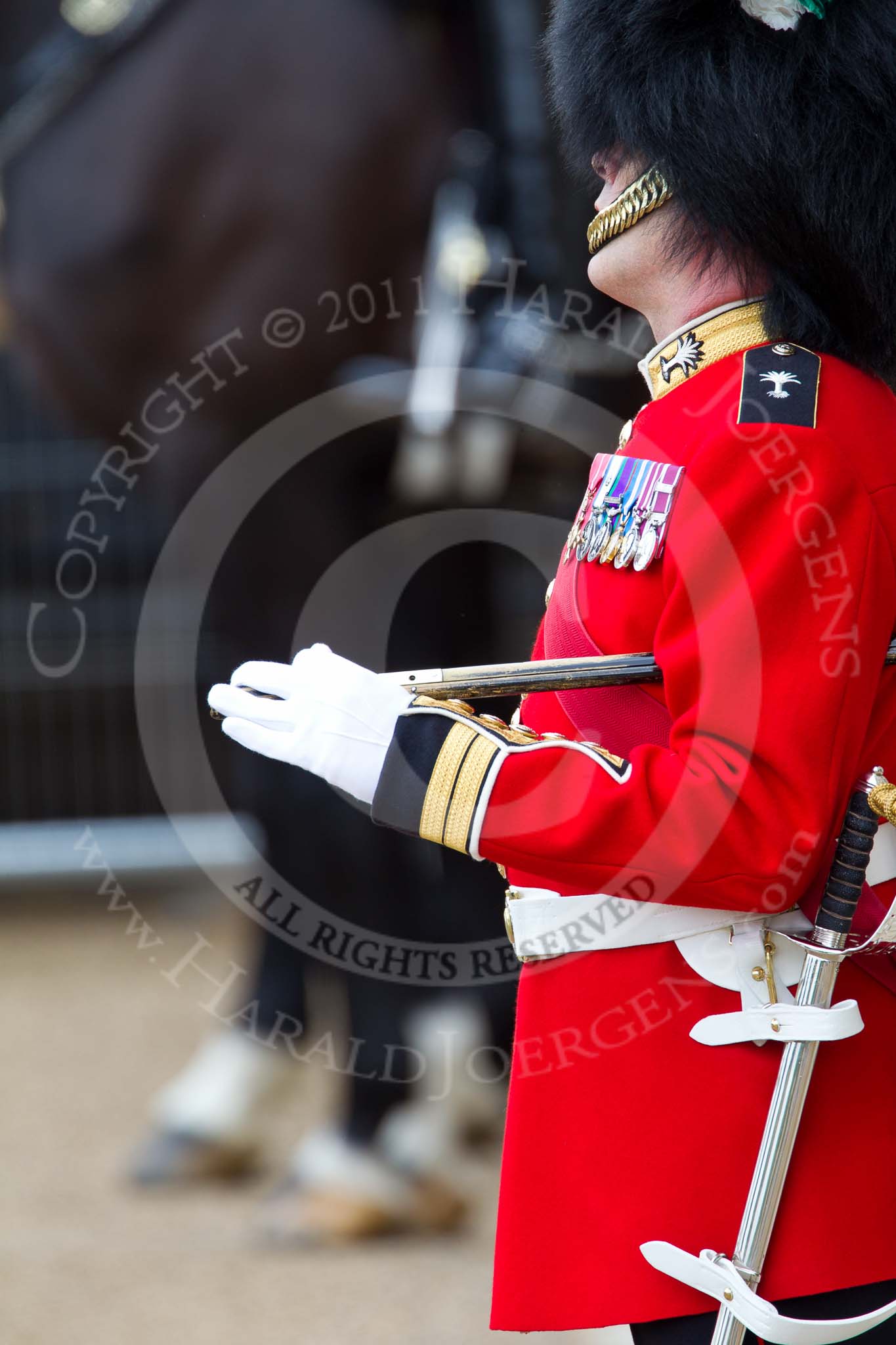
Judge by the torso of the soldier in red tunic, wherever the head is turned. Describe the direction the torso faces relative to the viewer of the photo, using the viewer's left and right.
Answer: facing to the left of the viewer

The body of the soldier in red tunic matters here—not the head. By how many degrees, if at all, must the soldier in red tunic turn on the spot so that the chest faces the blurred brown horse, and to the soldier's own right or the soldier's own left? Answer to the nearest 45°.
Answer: approximately 45° to the soldier's own right
